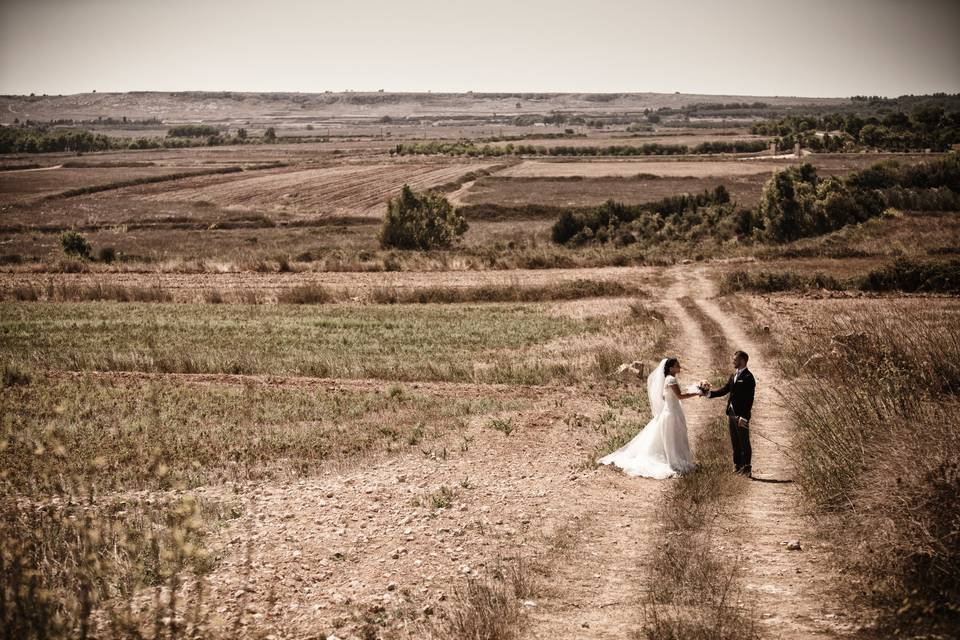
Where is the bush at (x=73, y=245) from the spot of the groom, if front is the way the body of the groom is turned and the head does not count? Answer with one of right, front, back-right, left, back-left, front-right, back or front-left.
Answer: right

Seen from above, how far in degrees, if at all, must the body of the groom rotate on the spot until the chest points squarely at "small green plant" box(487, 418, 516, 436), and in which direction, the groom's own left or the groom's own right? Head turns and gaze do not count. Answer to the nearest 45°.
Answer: approximately 90° to the groom's own right

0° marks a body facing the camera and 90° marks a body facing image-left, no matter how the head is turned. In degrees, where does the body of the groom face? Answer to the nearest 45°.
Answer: approximately 45°

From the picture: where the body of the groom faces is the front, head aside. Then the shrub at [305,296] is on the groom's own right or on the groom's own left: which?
on the groom's own right

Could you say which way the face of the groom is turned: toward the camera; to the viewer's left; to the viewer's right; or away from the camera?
to the viewer's left

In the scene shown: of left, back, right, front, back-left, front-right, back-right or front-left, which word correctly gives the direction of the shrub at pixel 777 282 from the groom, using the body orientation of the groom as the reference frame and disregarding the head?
back-right

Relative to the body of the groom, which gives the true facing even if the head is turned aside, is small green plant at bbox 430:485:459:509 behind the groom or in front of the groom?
in front

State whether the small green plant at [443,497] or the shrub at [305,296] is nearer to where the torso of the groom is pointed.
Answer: the small green plant

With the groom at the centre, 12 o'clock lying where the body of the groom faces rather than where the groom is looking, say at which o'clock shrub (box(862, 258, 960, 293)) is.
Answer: The shrub is roughly at 5 o'clock from the groom.
